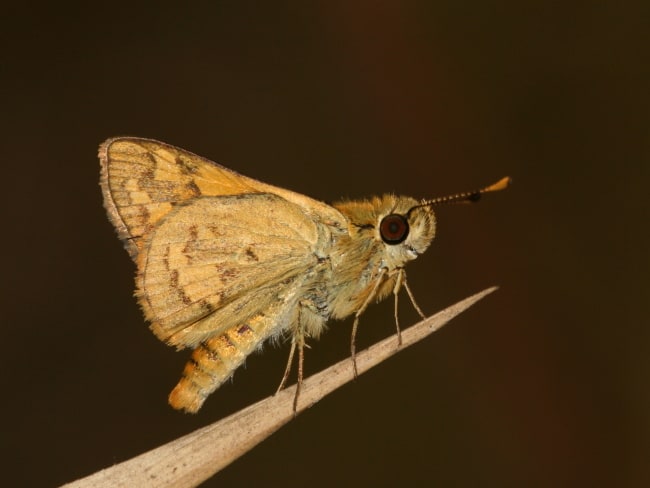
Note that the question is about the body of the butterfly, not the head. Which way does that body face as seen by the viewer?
to the viewer's right
